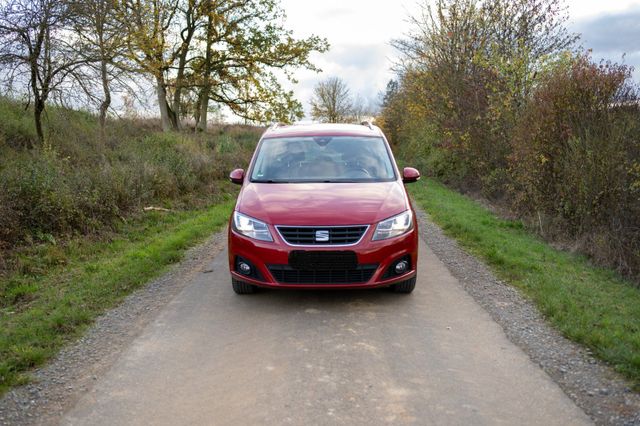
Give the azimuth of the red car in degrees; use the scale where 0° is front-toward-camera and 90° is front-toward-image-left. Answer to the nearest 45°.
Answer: approximately 0°

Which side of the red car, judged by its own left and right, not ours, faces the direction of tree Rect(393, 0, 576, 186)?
back

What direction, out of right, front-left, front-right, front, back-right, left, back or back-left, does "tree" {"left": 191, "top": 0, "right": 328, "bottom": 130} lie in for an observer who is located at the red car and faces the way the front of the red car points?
back

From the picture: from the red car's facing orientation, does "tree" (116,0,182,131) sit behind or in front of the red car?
behind

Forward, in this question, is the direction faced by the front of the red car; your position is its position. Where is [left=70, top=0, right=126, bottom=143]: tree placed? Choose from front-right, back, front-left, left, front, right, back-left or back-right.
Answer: back-right

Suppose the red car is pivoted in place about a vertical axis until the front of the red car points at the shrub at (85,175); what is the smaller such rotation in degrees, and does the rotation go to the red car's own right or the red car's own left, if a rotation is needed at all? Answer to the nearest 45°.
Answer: approximately 135° to the red car's own right
